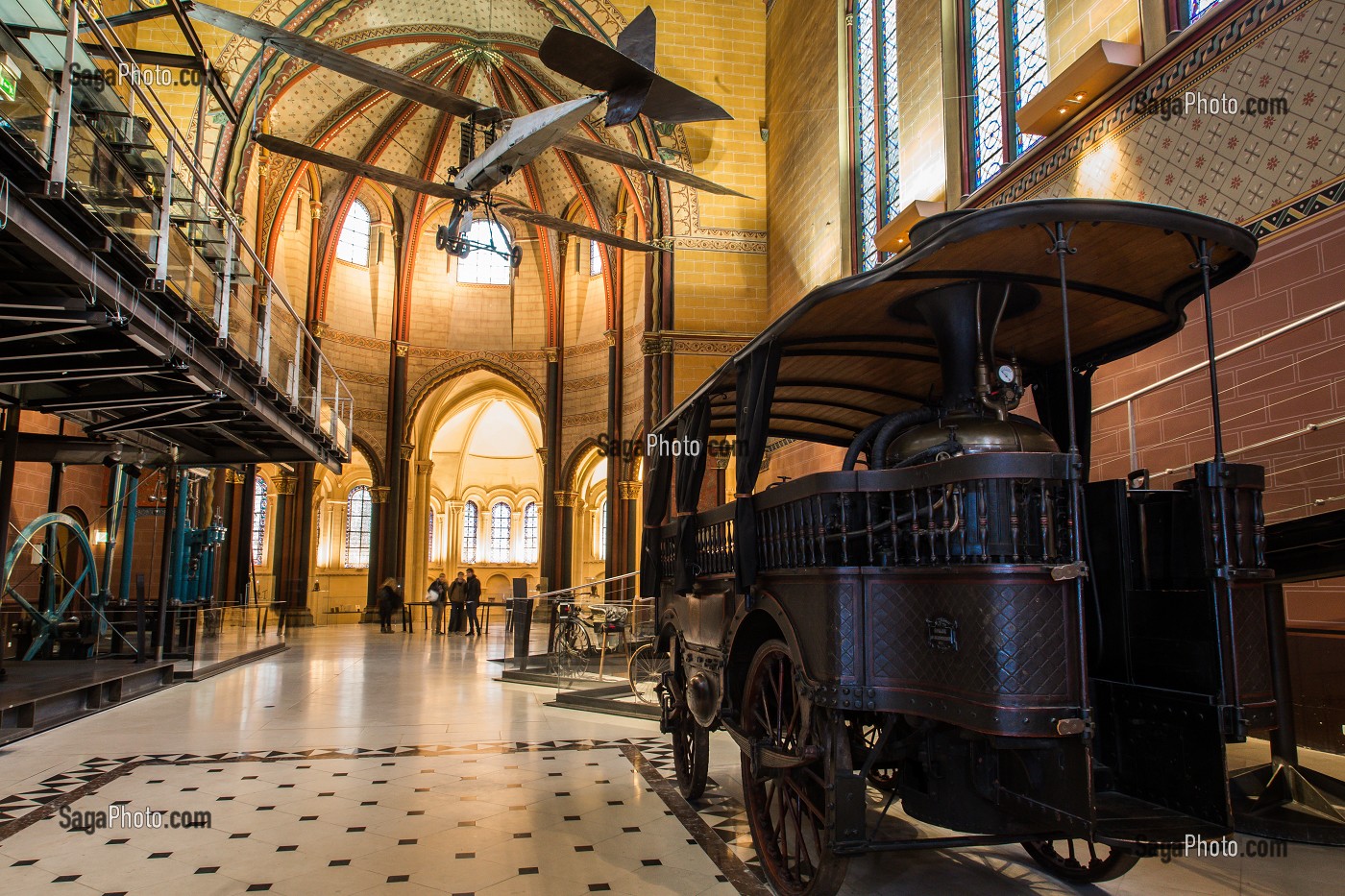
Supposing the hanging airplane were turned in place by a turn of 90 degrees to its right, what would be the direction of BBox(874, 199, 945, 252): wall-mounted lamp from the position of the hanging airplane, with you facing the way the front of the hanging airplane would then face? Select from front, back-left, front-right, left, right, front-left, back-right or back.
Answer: right

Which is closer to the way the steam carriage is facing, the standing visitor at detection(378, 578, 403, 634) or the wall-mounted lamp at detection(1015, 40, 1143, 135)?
the standing visitor

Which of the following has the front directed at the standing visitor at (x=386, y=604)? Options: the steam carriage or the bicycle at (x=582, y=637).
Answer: the steam carriage

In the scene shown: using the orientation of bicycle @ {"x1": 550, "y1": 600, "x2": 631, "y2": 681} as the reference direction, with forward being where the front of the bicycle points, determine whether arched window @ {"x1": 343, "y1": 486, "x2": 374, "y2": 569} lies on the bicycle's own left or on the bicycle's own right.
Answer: on the bicycle's own right

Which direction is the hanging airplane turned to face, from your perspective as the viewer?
facing away from the viewer and to the left of the viewer
